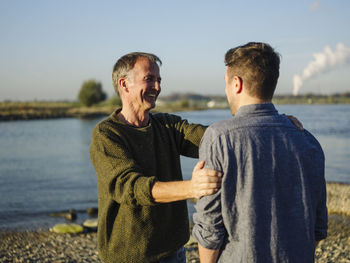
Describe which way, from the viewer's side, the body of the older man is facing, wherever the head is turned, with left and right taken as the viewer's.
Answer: facing the viewer and to the right of the viewer

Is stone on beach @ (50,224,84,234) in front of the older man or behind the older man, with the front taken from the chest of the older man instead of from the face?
behind

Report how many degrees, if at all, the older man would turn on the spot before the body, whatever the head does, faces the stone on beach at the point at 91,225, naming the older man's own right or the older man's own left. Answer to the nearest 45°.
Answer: approximately 135° to the older man's own left

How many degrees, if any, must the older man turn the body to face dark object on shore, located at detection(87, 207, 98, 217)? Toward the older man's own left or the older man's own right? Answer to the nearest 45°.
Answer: approximately 135° to the older man's own left

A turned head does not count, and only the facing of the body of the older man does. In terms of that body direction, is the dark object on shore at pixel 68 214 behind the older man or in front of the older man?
behind
